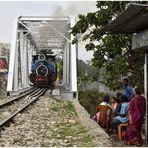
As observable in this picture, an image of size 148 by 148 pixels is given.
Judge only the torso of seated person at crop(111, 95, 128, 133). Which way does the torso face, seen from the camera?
to the viewer's left

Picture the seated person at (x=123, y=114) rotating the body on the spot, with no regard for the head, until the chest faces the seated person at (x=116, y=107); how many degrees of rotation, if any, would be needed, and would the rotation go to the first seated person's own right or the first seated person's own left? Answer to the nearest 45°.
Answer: approximately 90° to the first seated person's own right

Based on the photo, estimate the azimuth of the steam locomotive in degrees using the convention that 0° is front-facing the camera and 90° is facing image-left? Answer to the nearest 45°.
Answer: approximately 0°

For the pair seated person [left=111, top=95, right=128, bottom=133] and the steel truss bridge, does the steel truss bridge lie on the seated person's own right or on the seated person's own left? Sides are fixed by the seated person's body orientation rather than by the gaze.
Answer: on the seated person's own right

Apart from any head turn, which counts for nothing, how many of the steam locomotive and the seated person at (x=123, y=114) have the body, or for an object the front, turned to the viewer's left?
1

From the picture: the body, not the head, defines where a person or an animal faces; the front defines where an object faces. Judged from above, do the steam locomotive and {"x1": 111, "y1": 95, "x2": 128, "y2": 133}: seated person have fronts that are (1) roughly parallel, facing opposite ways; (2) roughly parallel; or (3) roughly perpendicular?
roughly perpendicular
